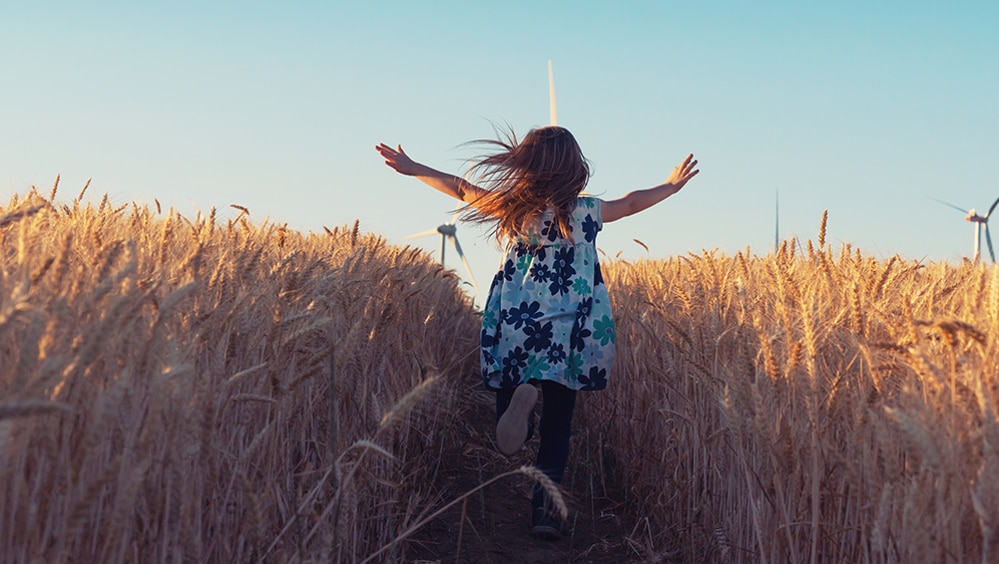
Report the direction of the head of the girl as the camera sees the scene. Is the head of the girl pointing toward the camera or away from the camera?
away from the camera

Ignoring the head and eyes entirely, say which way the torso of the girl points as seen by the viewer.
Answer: away from the camera
